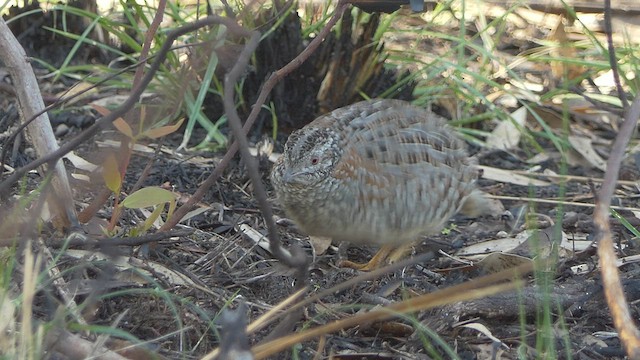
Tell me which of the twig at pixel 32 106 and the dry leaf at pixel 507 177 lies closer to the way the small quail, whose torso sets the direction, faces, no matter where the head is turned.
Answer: the twig

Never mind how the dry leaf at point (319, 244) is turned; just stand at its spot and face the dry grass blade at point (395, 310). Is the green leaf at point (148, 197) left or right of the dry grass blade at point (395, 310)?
right

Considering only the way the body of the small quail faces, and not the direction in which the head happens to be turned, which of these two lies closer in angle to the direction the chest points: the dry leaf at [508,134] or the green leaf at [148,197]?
the green leaf

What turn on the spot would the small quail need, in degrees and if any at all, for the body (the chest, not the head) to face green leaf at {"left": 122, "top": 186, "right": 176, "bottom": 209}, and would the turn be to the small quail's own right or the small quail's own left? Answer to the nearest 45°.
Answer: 0° — it already faces it

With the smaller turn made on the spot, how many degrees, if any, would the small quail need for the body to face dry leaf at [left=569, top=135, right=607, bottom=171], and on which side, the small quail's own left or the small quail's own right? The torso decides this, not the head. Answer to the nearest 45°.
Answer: approximately 180°

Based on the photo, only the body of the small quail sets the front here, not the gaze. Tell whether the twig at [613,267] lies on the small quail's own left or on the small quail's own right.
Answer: on the small quail's own left

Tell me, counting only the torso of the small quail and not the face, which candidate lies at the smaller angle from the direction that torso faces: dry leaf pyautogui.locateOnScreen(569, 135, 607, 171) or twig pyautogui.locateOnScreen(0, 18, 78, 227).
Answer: the twig

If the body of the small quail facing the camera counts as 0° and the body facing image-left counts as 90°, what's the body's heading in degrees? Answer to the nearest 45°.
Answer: approximately 45°

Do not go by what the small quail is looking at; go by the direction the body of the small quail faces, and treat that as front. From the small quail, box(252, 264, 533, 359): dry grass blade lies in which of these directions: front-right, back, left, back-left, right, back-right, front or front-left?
front-left

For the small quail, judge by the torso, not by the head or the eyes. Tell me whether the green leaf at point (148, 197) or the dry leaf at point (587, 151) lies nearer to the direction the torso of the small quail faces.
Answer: the green leaf
